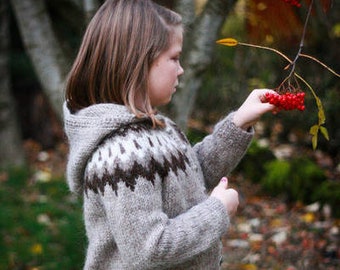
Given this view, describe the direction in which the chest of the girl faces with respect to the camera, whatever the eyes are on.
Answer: to the viewer's right

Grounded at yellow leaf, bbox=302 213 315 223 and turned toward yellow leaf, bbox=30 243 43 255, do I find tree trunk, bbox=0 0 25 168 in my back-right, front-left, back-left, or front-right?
front-right

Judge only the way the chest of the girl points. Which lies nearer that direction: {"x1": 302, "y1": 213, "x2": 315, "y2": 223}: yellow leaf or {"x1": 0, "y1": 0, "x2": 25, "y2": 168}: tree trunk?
the yellow leaf

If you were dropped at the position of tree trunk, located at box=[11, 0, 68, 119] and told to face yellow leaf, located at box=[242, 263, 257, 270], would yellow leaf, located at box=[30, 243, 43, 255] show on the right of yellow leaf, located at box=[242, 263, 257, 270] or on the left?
right

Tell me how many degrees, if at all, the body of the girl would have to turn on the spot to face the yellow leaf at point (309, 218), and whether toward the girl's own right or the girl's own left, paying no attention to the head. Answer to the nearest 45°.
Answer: approximately 45° to the girl's own left

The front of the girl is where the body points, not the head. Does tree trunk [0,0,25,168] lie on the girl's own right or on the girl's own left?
on the girl's own left

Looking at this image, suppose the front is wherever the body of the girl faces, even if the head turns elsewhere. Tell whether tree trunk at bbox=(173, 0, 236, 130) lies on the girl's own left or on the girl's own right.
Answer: on the girl's own left

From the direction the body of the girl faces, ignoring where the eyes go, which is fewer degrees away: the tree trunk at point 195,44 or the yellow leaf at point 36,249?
the tree trunk

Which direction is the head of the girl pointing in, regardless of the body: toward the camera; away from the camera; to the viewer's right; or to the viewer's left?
to the viewer's right

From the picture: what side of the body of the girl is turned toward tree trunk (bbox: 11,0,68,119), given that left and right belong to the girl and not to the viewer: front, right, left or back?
left
